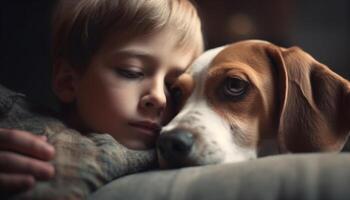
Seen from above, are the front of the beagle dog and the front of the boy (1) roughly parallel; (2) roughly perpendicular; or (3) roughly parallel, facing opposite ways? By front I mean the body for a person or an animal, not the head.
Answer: roughly perpendicular

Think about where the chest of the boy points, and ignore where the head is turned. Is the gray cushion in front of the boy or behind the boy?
in front

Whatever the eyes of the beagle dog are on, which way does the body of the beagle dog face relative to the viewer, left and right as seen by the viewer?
facing the viewer and to the left of the viewer

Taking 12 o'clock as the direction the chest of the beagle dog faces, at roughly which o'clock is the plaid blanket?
The plaid blanket is roughly at 12 o'clock from the beagle dog.

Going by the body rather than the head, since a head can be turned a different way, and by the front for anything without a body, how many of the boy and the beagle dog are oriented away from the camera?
0
